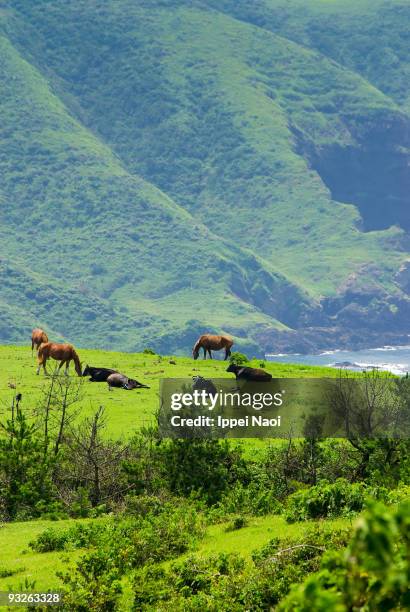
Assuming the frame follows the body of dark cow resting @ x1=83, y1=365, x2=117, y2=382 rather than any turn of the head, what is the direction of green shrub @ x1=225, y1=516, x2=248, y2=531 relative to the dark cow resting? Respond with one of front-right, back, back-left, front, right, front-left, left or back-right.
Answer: left

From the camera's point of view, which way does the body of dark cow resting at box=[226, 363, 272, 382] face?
to the viewer's left

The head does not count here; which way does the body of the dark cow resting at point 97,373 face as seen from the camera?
to the viewer's left

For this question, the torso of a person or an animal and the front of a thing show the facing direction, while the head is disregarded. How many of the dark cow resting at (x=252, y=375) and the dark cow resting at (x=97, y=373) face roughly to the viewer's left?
2

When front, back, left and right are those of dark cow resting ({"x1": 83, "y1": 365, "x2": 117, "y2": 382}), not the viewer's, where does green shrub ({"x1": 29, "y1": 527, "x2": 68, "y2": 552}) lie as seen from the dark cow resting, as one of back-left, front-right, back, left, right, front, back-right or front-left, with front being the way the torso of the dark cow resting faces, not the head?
left

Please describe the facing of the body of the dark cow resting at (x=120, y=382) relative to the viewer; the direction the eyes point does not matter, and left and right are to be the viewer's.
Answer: facing to the right of the viewer

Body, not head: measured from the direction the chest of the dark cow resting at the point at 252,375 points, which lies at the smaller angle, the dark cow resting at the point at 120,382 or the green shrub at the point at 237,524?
the dark cow resting

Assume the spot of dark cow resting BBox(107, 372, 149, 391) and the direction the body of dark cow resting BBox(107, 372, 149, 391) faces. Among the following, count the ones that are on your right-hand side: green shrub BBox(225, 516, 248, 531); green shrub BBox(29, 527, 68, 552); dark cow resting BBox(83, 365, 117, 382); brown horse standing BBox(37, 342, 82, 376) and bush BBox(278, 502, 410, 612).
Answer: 3

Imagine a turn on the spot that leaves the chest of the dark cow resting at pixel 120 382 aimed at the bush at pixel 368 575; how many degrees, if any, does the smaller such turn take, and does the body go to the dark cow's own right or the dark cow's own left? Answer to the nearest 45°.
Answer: approximately 90° to the dark cow's own right

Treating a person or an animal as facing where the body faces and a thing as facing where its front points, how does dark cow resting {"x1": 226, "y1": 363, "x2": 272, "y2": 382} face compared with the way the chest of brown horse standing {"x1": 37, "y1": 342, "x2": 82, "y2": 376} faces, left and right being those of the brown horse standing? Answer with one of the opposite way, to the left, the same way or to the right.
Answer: the opposite way

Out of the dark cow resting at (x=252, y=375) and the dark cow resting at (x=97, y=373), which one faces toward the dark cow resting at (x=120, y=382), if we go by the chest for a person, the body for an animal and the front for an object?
the dark cow resting at (x=252, y=375)

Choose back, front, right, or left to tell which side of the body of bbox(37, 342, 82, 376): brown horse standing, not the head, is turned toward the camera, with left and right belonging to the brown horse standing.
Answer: right

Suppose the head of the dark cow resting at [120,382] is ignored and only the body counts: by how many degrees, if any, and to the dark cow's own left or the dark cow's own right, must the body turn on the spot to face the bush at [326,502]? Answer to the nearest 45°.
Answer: approximately 90° to the dark cow's own right

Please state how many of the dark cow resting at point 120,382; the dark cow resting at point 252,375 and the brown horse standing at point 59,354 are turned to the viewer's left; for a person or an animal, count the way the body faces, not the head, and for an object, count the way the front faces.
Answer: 1

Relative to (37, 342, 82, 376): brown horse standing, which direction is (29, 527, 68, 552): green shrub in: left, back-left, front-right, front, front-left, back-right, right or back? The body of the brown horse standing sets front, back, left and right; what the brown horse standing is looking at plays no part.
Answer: right
